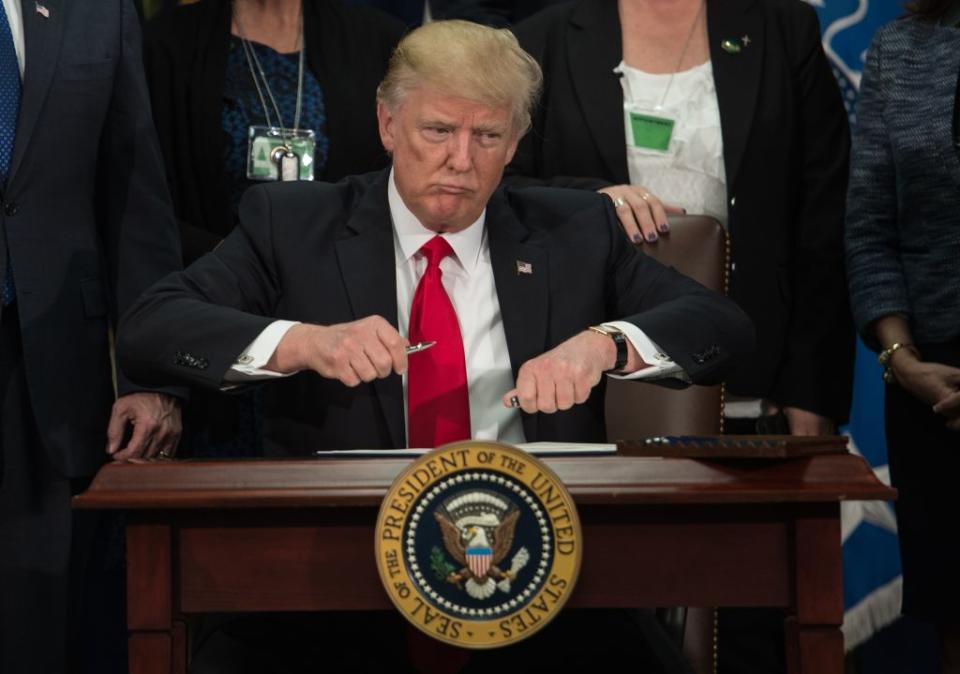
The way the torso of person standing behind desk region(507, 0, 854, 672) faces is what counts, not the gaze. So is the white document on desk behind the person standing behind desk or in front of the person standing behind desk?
in front

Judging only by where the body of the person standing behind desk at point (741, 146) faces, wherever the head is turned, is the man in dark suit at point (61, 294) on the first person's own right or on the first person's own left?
on the first person's own right

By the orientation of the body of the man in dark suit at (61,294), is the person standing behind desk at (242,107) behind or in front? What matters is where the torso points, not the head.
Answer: behind

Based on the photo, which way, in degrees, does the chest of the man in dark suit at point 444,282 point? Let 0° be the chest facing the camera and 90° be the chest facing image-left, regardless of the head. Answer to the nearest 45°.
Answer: approximately 0°

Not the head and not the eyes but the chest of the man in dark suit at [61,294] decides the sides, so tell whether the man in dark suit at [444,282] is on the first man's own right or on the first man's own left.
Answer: on the first man's own left

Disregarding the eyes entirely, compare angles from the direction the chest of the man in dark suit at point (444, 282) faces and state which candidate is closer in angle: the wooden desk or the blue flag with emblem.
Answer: the wooden desk

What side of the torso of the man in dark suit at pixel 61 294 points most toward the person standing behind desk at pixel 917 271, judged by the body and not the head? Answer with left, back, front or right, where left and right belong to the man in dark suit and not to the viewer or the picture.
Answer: left

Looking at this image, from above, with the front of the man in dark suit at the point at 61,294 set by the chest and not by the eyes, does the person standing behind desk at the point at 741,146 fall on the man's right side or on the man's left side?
on the man's left side
